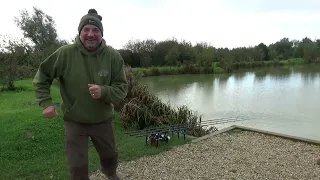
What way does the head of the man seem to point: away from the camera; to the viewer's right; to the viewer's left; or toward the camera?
toward the camera

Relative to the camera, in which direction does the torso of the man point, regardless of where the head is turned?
toward the camera

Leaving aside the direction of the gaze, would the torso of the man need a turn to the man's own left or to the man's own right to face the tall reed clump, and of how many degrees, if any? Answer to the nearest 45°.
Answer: approximately 180°
